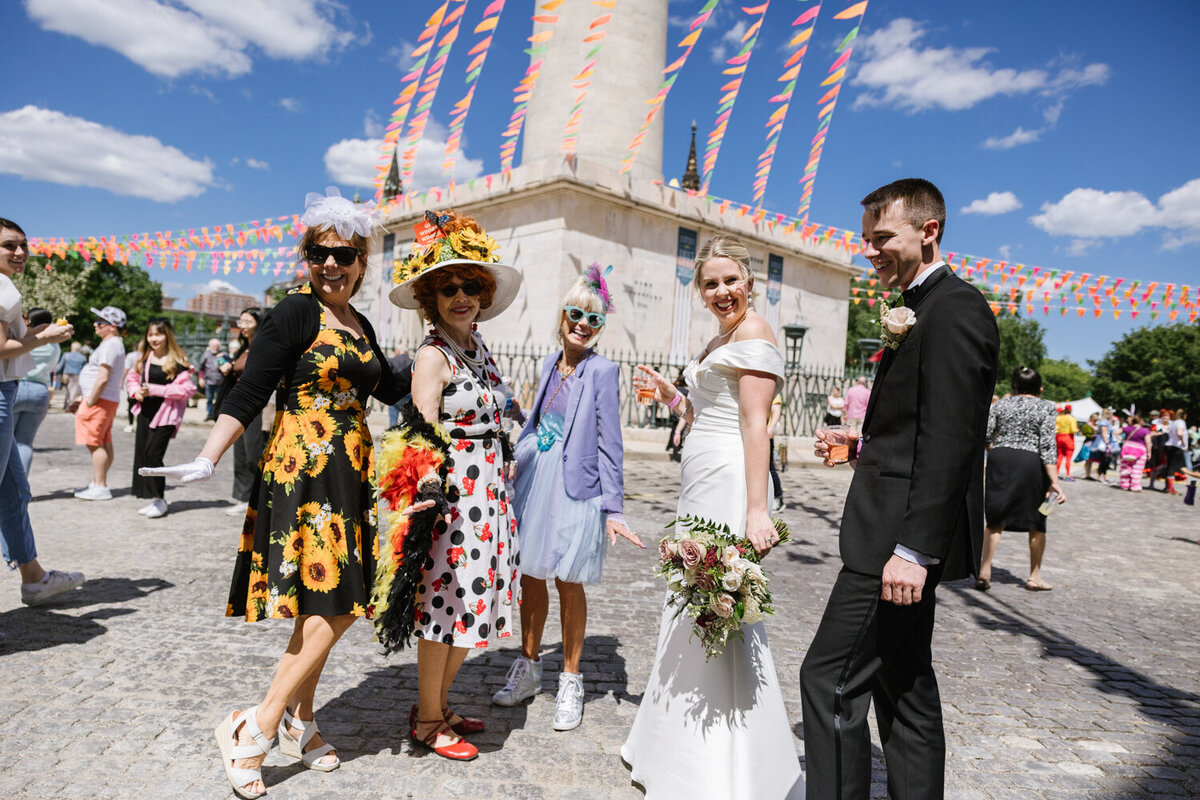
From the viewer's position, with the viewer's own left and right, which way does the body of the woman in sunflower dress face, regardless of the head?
facing the viewer and to the right of the viewer

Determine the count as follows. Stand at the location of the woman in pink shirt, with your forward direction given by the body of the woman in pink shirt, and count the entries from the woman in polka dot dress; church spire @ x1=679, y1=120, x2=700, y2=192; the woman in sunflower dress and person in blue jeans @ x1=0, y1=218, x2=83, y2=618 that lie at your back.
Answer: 1

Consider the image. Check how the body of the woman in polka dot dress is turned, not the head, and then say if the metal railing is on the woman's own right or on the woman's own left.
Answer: on the woman's own left

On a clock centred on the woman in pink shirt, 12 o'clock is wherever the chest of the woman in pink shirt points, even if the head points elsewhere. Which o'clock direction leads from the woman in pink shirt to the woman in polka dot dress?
The woman in polka dot dress is roughly at 10 o'clock from the woman in pink shirt.

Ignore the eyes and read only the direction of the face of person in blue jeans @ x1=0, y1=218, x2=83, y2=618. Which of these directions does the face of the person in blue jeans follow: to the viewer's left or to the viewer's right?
to the viewer's right

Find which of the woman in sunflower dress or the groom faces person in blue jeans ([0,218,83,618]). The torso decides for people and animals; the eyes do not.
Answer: the groom

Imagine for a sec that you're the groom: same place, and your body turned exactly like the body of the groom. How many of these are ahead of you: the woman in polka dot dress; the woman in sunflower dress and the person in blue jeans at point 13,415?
3

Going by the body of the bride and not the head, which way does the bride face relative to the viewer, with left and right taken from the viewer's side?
facing the viewer and to the left of the viewer

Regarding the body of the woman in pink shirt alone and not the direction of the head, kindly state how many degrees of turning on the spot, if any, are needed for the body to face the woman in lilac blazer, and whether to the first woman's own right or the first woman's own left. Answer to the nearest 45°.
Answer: approximately 45° to the first woman's own left

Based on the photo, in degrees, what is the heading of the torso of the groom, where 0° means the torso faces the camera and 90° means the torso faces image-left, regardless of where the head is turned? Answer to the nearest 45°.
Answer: approximately 90°

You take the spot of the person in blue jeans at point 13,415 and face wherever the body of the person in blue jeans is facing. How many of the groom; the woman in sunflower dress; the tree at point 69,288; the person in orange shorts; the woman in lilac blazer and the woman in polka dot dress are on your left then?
2

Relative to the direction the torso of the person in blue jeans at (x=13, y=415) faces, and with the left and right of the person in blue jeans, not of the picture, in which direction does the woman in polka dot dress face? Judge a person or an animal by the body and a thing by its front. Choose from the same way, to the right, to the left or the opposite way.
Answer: to the right

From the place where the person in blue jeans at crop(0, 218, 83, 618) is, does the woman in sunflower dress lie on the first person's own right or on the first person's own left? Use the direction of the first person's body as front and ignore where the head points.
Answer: on the first person's own right

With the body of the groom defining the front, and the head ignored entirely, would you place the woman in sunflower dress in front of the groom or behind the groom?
in front
